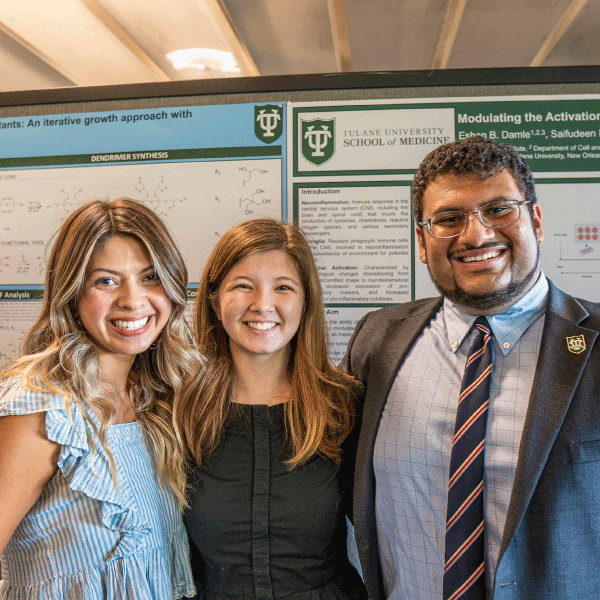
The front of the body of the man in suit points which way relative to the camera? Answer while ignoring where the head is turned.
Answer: toward the camera

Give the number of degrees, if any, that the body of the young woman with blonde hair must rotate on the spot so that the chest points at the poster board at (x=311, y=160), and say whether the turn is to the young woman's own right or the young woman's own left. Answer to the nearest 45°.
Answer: approximately 90° to the young woman's own left

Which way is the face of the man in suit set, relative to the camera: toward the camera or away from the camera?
toward the camera

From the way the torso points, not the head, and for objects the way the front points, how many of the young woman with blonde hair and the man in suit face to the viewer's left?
0

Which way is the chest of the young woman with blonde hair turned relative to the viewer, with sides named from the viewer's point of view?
facing the viewer and to the right of the viewer

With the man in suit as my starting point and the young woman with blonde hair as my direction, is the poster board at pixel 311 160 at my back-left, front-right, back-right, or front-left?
front-right

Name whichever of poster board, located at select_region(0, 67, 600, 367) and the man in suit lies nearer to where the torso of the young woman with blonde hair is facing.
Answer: the man in suit

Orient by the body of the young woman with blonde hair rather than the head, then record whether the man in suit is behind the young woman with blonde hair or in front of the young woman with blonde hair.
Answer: in front
